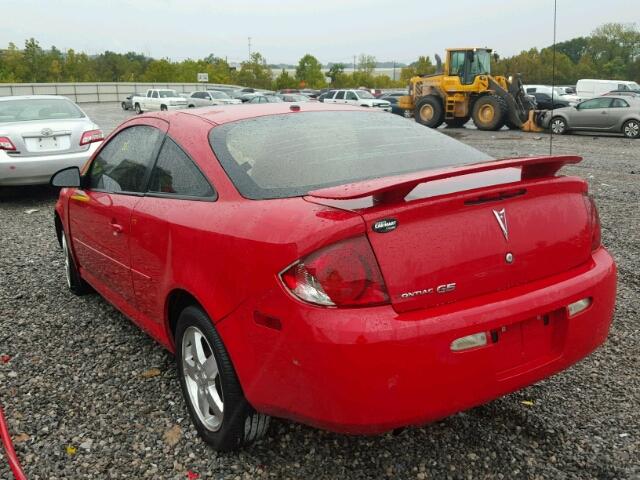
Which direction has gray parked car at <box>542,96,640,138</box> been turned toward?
to the viewer's left

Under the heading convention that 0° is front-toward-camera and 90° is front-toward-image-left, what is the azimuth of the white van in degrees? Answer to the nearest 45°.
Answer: approximately 270°

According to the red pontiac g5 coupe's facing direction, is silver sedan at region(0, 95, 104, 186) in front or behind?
in front

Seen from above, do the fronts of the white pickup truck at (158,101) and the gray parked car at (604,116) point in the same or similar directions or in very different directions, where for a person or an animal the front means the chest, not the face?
very different directions

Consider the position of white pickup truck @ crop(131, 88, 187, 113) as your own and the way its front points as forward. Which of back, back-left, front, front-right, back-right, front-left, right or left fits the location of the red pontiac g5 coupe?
front-right

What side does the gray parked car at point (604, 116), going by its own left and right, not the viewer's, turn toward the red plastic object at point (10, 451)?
left
